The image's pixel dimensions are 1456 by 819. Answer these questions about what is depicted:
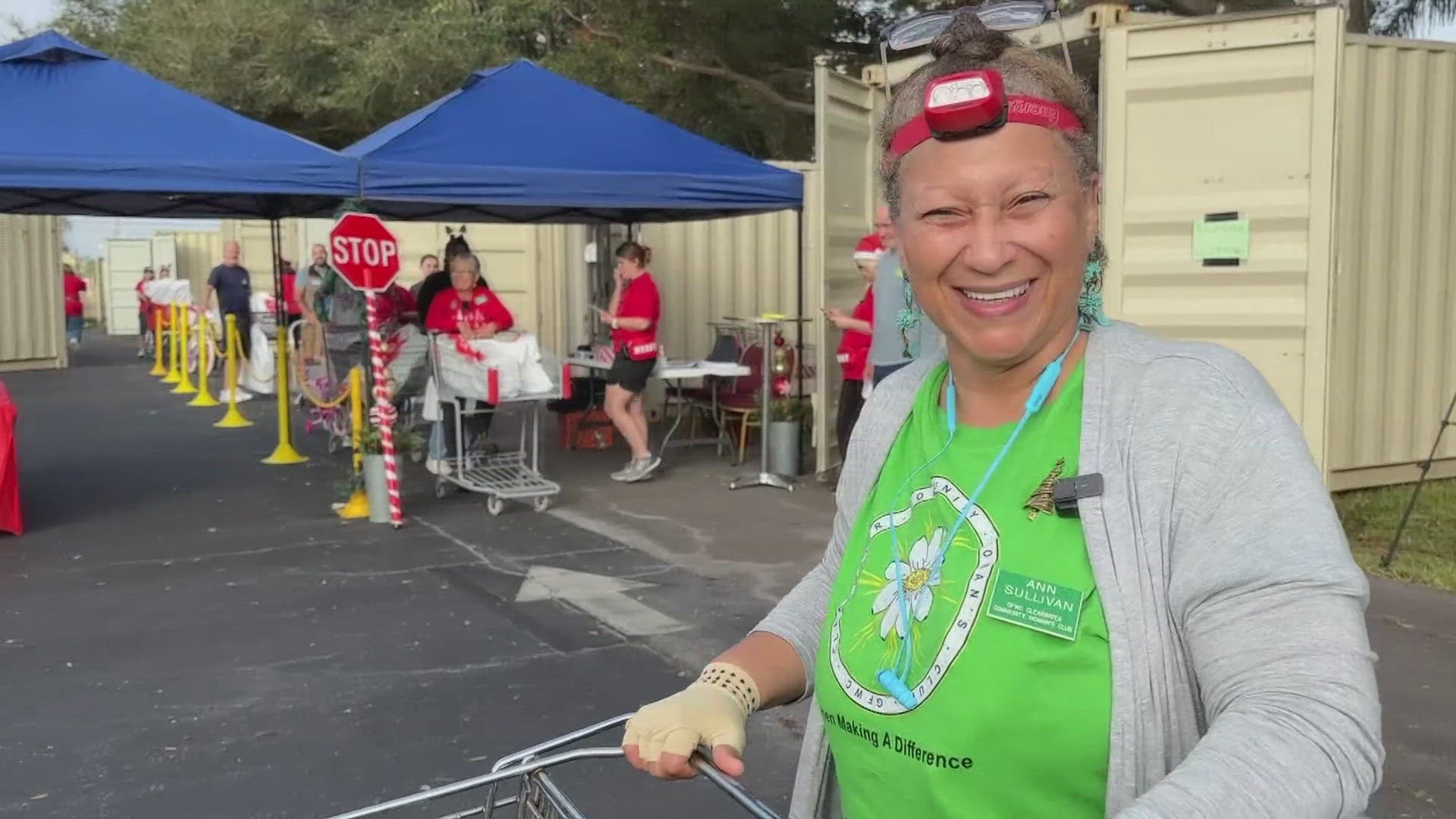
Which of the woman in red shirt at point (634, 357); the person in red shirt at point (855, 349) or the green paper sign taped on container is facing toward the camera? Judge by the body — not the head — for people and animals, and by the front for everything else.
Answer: the green paper sign taped on container

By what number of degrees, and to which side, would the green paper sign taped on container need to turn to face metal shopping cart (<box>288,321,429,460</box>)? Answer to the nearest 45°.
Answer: approximately 90° to its right

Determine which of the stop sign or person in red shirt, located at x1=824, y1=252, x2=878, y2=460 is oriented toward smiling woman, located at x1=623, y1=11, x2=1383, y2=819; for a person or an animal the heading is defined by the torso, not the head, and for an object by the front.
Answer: the stop sign

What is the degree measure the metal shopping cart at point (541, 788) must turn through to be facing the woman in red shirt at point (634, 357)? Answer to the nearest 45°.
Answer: approximately 135° to its right

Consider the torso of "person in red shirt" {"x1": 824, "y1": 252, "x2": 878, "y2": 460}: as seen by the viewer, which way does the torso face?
to the viewer's left

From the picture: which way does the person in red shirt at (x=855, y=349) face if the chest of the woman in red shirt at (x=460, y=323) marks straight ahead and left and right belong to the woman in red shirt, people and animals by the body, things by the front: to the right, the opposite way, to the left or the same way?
to the right

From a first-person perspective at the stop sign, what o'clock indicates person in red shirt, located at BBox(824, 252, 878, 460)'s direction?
The person in red shirt is roughly at 9 o'clock from the stop sign.

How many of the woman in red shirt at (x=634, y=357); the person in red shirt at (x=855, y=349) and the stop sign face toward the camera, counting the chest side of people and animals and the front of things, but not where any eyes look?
1

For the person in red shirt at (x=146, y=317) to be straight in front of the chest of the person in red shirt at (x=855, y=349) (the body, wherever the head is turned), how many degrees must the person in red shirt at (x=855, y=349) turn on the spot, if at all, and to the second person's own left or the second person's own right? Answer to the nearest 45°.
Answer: approximately 45° to the second person's own right

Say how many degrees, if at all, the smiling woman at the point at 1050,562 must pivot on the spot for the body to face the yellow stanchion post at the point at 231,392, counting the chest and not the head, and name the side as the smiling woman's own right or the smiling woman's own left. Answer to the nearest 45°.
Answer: approximately 90° to the smiling woman's own right

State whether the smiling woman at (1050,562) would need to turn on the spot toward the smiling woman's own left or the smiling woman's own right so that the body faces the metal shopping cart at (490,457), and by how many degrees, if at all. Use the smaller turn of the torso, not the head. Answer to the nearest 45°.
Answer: approximately 90° to the smiling woman's own right

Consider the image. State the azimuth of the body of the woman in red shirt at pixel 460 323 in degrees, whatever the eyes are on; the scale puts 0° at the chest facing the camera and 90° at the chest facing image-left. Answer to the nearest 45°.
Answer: approximately 0°

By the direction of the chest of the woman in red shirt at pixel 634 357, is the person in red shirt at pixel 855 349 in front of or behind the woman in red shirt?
behind

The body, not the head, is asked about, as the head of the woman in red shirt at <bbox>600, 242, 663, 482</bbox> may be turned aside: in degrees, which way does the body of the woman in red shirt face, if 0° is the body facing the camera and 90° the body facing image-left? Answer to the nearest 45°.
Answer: approximately 90°

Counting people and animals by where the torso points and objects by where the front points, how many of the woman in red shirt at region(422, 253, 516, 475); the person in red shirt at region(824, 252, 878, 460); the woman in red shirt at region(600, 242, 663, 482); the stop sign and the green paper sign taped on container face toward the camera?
3
